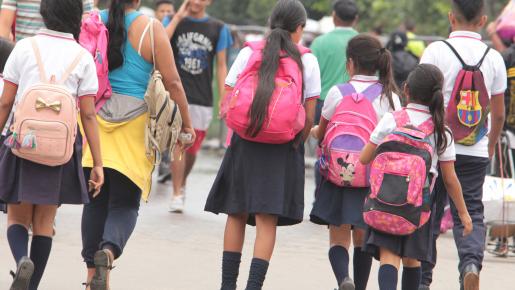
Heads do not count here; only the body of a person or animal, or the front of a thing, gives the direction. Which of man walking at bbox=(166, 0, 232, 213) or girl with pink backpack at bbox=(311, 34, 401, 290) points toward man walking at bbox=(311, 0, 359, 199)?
the girl with pink backpack

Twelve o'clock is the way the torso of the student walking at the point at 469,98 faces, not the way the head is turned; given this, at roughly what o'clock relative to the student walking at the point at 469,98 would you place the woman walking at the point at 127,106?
the woman walking at the point at 127,106 is roughly at 8 o'clock from the student walking at the point at 469,98.

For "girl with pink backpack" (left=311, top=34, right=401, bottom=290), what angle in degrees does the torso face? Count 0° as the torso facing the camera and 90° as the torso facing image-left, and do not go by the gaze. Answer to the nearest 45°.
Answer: approximately 180°

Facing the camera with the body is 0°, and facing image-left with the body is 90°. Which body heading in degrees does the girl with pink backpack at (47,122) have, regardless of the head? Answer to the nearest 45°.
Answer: approximately 180°

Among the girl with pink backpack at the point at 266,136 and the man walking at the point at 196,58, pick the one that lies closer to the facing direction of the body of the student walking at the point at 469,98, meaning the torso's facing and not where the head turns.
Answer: the man walking

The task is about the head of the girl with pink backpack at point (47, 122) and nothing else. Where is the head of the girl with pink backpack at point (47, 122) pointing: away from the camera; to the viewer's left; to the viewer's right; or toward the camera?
away from the camera

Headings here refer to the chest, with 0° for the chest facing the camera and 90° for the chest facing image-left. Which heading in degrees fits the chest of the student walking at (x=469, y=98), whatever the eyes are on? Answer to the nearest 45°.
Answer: approximately 180°
